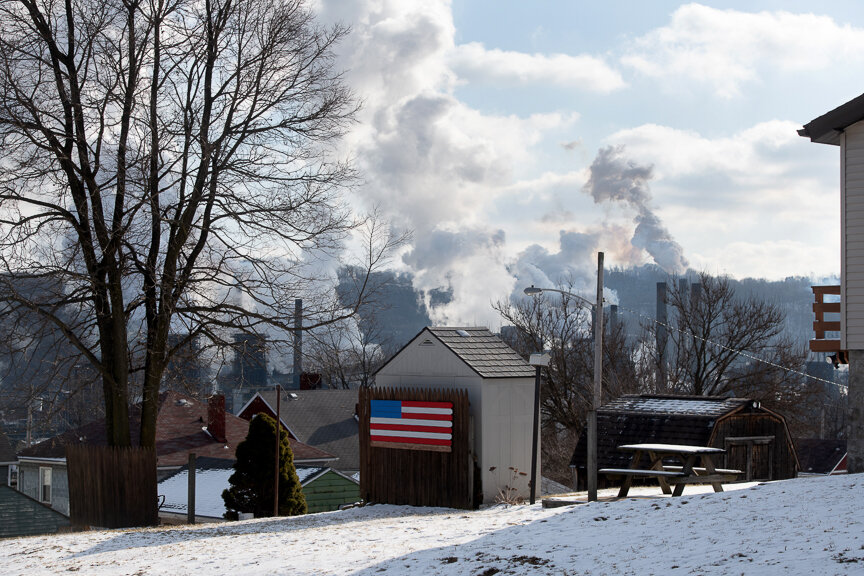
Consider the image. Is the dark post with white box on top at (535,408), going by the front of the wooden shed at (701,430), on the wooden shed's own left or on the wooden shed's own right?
on the wooden shed's own right

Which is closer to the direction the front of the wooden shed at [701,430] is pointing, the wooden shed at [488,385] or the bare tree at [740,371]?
the wooden shed

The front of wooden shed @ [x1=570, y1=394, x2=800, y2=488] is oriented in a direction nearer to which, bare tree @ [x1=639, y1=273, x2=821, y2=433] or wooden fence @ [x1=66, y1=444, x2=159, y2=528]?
the wooden fence

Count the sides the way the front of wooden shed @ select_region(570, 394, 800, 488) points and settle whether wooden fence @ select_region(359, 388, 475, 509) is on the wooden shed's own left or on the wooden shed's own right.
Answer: on the wooden shed's own right

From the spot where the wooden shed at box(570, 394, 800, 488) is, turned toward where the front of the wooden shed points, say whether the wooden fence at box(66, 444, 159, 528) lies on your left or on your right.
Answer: on your right

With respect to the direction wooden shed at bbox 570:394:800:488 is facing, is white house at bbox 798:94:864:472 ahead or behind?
ahead

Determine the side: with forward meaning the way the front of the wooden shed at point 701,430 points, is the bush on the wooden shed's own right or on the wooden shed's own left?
on the wooden shed's own right

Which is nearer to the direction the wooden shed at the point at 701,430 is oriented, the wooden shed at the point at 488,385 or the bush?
the wooden shed

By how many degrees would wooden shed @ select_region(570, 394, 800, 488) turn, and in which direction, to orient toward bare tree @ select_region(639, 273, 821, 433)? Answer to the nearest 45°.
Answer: approximately 135° to its left

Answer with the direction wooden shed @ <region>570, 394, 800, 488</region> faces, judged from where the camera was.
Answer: facing the viewer and to the right of the viewer
